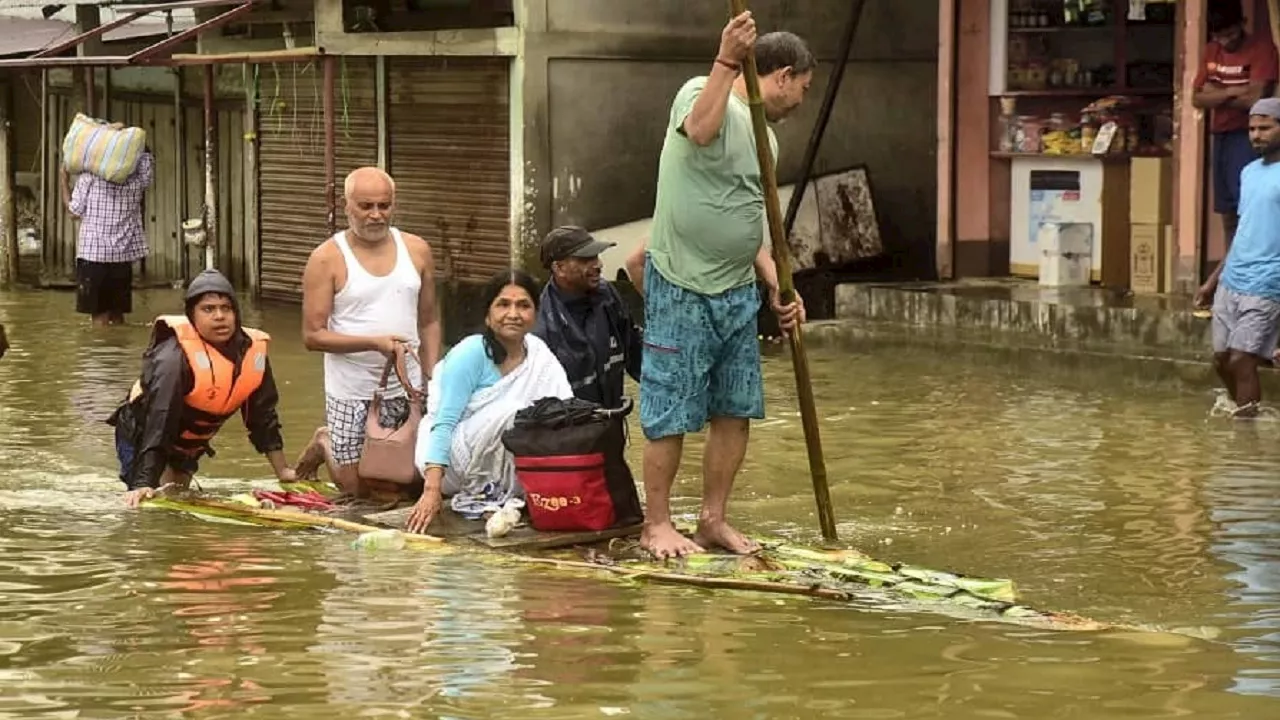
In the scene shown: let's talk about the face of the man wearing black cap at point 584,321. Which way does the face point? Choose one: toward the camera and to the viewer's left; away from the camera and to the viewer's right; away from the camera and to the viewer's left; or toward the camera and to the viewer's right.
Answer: toward the camera and to the viewer's right

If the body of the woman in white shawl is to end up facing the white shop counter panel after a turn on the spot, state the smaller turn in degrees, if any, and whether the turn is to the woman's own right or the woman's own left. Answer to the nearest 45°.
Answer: approximately 90° to the woman's own left

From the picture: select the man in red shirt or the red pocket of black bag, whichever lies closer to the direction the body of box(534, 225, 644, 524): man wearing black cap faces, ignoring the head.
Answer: the red pocket of black bag

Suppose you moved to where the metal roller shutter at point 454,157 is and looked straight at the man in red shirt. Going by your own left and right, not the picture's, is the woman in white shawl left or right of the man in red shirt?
right

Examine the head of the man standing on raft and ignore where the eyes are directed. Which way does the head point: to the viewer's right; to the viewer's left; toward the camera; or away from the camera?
to the viewer's right
